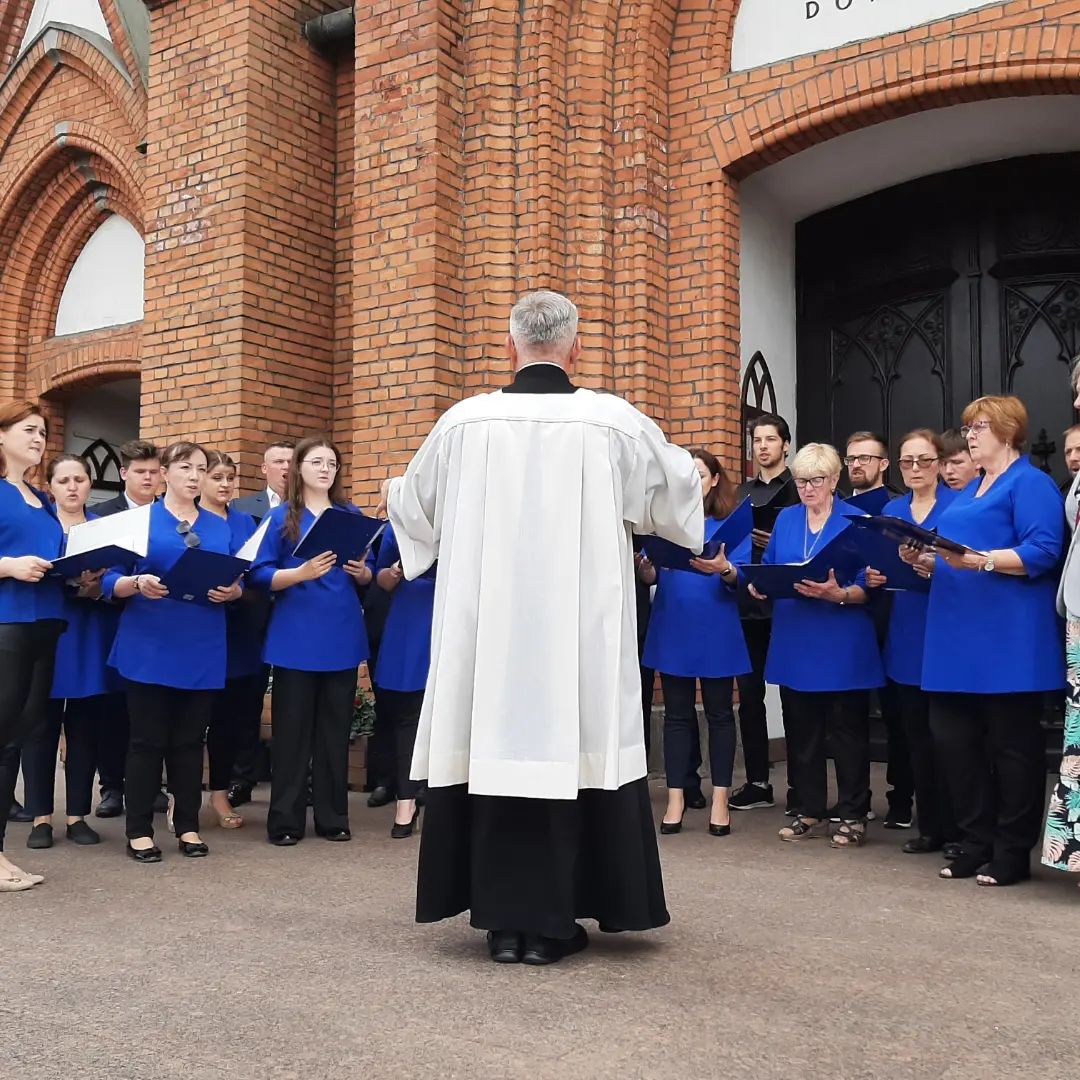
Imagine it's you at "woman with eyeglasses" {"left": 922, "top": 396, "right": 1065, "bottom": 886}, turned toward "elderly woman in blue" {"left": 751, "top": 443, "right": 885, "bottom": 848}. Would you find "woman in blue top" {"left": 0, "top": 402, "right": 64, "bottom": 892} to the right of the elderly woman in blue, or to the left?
left

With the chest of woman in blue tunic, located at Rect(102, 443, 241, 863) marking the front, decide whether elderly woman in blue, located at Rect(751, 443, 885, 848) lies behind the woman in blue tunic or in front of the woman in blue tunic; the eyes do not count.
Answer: in front

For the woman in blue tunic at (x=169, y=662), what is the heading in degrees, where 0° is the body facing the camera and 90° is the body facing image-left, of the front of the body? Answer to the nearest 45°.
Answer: approximately 315°

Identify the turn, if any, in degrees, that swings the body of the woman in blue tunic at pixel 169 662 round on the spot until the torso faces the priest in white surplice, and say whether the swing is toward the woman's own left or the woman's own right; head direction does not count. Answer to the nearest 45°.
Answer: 0° — they already face them

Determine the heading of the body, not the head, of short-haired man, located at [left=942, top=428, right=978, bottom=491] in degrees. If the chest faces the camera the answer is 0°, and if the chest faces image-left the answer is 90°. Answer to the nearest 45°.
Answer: approximately 45°

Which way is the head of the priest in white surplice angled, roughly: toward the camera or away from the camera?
away from the camera

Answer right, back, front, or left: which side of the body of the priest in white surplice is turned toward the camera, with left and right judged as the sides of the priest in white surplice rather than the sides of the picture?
back

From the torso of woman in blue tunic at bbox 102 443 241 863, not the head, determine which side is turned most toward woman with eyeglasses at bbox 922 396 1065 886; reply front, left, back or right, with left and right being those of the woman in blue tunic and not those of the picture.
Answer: front

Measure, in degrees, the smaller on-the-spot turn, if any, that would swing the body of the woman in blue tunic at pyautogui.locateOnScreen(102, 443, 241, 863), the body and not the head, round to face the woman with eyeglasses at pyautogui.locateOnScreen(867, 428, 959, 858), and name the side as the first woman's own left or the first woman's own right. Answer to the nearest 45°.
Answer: approximately 45° to the first woman's own left

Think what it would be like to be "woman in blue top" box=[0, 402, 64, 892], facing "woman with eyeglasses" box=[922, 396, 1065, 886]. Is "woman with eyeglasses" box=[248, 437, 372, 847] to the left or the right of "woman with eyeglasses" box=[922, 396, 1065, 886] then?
left

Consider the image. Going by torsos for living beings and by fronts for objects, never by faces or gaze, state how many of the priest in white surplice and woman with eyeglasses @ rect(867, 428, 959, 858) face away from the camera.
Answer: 1

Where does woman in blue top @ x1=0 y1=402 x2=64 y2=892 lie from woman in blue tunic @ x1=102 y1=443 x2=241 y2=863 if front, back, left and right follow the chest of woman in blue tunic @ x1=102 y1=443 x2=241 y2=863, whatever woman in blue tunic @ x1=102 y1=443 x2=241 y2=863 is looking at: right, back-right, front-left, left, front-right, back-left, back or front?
right

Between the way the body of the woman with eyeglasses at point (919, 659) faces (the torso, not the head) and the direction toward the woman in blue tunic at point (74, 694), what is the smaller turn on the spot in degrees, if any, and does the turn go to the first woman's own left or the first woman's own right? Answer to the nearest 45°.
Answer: approximately 45° to the first woman's own right
